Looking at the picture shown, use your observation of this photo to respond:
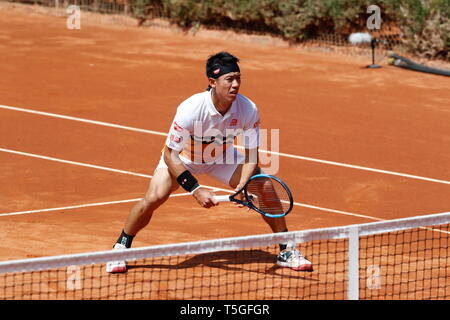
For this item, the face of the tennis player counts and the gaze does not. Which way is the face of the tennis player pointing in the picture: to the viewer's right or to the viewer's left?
to the viewer's right

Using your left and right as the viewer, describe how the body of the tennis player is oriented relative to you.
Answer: facing the viewer and to the right of the viewer
